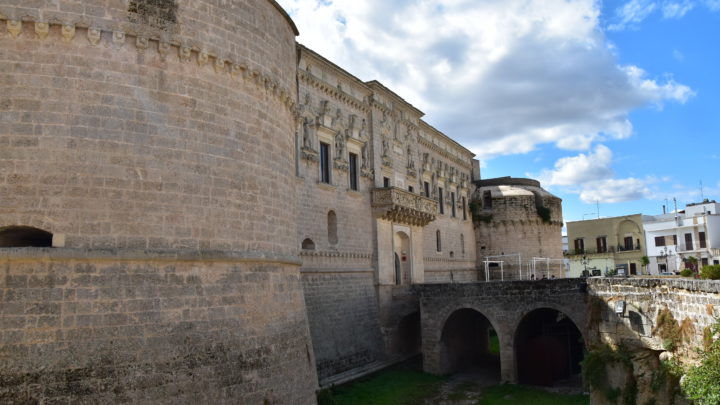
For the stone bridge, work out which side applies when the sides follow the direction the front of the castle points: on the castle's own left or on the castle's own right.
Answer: on the castle's own left

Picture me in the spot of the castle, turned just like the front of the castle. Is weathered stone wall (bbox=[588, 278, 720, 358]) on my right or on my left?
on my left

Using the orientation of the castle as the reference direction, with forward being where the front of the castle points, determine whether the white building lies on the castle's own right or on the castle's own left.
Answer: on the castle's own left

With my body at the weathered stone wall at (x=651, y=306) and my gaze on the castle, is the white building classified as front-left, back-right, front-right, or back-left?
back-right
